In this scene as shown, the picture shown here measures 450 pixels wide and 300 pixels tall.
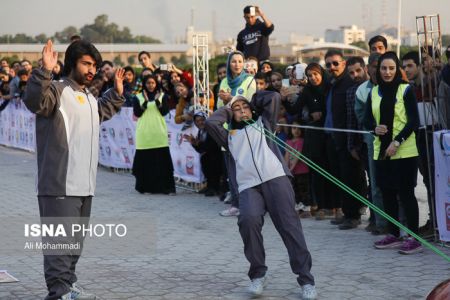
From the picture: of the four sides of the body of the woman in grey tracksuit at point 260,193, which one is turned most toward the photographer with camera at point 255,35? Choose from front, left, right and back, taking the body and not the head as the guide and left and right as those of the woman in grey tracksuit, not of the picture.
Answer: back

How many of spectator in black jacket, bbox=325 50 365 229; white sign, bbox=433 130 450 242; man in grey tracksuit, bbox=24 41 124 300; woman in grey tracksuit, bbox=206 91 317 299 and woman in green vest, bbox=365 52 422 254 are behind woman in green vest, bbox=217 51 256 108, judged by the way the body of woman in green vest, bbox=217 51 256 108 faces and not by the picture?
0

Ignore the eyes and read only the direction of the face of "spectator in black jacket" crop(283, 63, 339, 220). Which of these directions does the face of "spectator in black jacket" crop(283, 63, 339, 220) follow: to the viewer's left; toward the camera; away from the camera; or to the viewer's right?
toward the camera

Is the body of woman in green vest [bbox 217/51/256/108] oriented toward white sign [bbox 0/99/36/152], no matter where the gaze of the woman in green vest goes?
no

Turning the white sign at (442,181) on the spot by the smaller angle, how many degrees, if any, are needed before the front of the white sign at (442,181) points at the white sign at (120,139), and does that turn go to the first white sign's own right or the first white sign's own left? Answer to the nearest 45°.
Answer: approximately 90° to the first white sign's own right

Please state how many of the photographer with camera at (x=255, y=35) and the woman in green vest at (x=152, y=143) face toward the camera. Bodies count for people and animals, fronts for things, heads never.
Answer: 2

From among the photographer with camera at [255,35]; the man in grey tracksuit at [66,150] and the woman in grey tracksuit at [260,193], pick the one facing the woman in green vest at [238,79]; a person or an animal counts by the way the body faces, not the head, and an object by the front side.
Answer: the photographer with camera

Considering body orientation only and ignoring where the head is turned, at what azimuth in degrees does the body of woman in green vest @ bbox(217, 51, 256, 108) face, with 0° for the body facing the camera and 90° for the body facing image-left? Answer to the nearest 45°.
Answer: approximately 0°

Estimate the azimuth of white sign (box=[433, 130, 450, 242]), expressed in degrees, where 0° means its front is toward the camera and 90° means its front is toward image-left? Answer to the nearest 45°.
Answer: approximately 45°

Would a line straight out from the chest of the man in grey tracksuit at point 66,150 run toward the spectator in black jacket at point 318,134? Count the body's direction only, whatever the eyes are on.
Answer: no

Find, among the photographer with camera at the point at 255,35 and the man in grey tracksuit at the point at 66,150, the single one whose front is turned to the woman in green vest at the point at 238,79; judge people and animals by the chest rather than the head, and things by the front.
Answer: the photographer with camera

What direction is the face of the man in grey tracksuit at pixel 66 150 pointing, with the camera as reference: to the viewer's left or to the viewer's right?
to the viewer's right

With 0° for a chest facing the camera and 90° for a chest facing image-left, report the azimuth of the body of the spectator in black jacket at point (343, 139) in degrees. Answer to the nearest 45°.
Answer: approximately 45°

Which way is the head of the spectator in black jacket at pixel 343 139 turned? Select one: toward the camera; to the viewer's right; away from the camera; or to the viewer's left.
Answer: toward the camera

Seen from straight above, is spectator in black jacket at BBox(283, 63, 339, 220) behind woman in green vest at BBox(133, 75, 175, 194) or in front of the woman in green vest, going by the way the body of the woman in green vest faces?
in front

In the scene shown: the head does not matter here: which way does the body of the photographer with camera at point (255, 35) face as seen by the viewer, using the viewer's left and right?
facing the viewer
